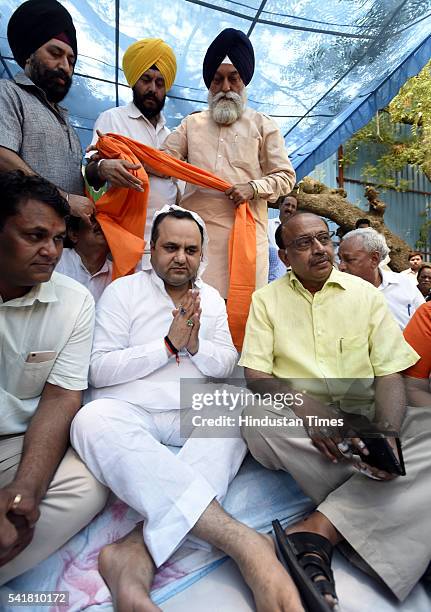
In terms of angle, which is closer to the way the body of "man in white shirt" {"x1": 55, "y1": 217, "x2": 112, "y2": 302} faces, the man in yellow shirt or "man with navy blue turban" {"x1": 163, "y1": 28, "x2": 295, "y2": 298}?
the man in yellow shirt

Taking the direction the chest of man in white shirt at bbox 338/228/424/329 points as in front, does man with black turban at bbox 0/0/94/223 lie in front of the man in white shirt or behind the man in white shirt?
in front

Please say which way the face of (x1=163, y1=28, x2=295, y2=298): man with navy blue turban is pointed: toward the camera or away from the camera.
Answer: toward the camera

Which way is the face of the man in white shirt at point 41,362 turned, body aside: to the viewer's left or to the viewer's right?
to the viewer's right

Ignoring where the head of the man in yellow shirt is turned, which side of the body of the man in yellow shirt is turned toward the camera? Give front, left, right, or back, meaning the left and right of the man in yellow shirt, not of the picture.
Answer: front

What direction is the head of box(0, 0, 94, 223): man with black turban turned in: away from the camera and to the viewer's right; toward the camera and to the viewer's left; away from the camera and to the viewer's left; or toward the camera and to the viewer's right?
toward the camera and to the viewer's right

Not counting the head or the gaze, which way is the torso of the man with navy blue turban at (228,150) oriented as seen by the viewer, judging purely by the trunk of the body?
toward the camera

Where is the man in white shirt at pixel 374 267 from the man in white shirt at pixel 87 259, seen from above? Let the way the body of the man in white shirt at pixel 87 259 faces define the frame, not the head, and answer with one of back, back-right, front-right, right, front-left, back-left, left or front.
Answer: front-left

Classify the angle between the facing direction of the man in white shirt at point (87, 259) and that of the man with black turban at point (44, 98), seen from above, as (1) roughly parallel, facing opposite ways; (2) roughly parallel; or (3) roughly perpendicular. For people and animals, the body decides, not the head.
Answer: roughly parallel
